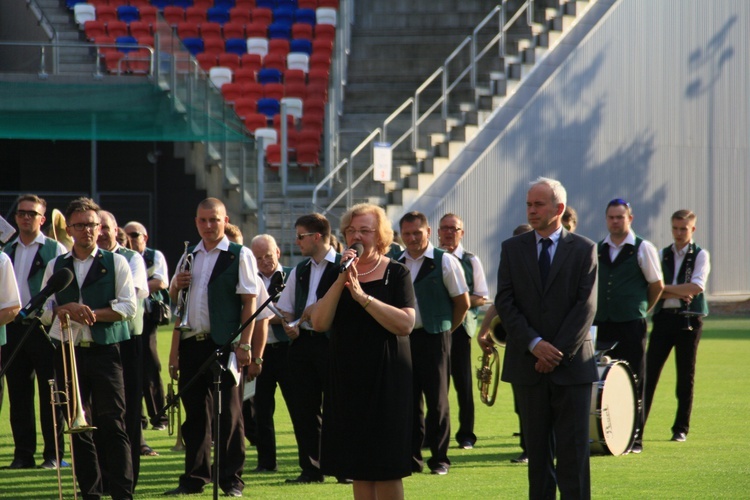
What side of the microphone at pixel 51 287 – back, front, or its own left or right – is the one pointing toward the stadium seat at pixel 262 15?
left

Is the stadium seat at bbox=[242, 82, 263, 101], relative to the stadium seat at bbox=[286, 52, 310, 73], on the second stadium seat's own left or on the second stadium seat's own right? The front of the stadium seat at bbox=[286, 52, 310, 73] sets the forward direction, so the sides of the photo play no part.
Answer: on the second stadium seat's own right

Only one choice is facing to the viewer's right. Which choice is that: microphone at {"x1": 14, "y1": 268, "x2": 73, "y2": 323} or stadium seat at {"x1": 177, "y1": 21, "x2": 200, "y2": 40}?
the microphone

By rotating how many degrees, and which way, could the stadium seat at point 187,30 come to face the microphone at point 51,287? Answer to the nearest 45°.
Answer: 0° — it already faces it

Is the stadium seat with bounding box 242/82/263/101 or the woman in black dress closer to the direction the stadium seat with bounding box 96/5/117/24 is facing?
the woman in black dress

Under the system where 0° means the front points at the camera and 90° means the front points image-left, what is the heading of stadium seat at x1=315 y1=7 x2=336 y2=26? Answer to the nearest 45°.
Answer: approximately 0°

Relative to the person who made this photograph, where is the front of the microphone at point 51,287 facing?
facing to the right of the viewer

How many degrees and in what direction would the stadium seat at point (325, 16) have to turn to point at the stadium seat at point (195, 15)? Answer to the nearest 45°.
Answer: approximately 90° to its right

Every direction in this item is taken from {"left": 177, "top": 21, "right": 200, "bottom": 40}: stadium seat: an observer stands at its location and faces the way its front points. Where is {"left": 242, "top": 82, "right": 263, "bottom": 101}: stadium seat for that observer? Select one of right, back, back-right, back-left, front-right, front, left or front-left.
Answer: front-left
